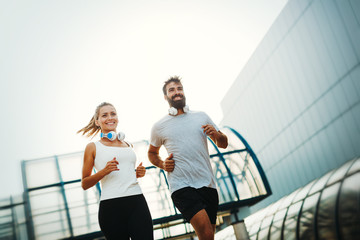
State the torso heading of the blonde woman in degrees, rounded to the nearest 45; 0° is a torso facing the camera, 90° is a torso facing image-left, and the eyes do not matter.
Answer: approximately 315°

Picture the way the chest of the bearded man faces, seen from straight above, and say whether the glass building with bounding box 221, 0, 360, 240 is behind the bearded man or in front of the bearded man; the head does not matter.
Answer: behind

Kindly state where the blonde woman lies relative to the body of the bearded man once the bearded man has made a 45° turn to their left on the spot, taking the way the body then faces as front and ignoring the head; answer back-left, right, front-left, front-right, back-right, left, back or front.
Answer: right

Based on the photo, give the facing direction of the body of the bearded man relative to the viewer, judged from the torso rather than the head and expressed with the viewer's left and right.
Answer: facing the viewer
